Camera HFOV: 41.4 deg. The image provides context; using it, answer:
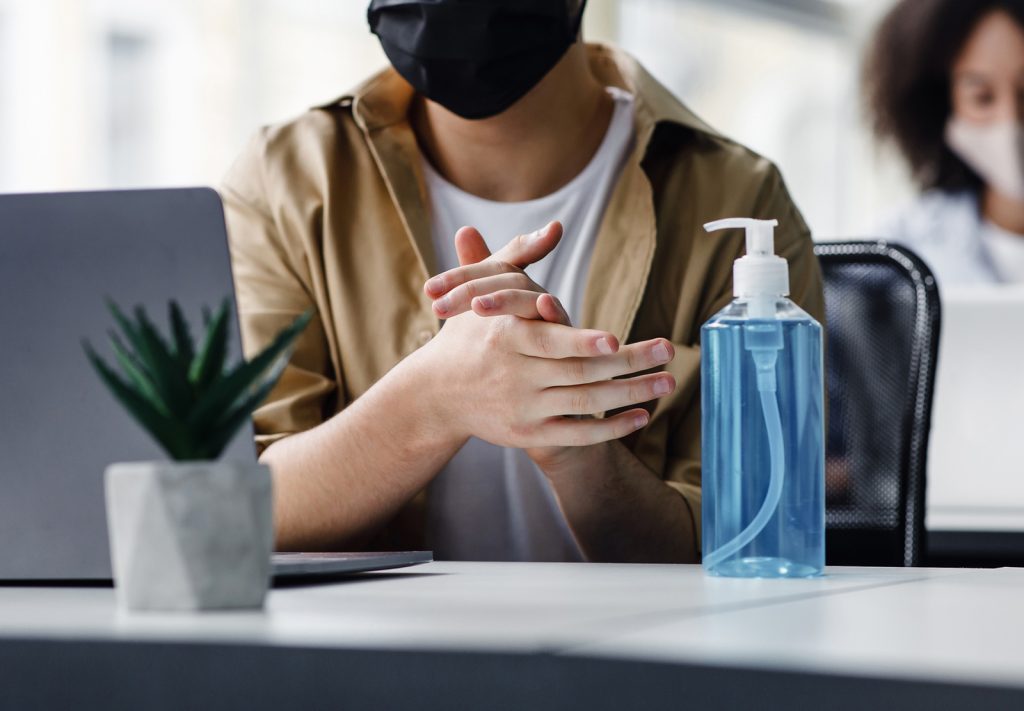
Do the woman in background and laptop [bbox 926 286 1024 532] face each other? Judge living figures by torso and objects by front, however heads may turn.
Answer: yes

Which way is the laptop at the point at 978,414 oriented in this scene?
away from the camera

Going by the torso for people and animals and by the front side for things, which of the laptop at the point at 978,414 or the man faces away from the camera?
the laptop

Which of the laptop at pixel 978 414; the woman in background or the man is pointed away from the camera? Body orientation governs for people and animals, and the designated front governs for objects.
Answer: the laptop

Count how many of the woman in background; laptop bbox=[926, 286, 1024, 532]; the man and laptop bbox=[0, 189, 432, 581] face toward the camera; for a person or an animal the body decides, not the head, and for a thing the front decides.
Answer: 2

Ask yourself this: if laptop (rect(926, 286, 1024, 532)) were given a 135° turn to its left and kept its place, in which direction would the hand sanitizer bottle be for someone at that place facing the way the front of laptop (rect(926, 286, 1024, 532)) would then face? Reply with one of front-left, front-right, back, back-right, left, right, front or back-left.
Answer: front-left

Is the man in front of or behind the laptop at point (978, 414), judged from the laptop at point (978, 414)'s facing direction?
behind

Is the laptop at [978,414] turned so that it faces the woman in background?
yes

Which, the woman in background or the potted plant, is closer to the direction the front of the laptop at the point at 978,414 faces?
the woman in background

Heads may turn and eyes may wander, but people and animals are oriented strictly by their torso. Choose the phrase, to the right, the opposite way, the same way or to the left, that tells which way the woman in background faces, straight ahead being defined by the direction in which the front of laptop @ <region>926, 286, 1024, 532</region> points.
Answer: the opposite way

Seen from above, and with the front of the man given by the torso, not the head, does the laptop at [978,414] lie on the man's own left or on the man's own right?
on the man's own left

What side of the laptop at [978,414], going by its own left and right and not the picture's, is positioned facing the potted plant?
back

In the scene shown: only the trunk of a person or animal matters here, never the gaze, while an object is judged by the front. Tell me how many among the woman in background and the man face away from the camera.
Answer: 0
